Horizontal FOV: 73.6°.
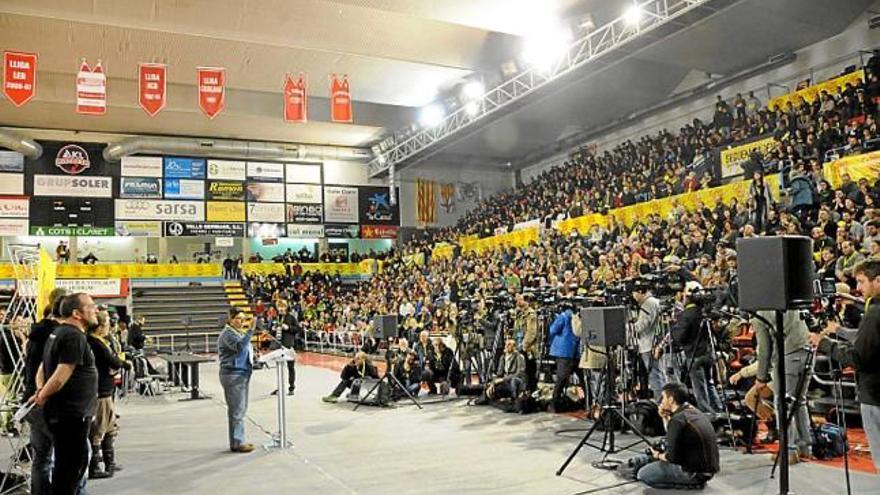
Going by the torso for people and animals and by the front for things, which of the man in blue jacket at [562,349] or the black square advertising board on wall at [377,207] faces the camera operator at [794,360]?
the black square advertising board on wall

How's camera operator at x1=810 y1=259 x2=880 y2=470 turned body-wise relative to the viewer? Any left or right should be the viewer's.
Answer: facing to the left of the viewer

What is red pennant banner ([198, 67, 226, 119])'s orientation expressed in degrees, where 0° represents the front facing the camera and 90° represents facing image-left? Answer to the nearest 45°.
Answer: approximately 0°

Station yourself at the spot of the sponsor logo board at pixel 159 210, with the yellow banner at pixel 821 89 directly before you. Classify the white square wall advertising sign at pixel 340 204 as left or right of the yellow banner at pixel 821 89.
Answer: left
